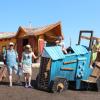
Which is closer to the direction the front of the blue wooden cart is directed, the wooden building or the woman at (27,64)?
the woman

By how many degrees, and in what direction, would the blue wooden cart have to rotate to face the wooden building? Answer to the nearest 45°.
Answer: approximately 135° to its right
